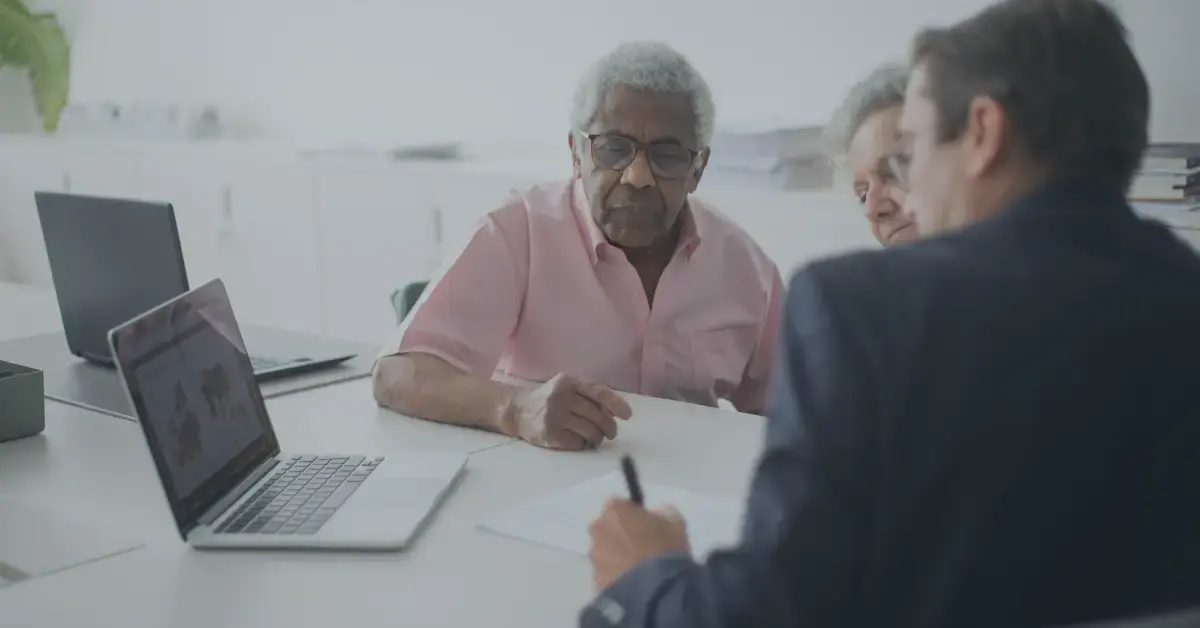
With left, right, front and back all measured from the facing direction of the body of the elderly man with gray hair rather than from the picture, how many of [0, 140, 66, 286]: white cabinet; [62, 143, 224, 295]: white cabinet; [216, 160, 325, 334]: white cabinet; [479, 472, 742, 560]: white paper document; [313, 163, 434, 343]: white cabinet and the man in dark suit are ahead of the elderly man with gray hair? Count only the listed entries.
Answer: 2

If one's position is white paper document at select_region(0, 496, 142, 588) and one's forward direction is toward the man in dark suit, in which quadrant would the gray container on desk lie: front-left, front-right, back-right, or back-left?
back-left

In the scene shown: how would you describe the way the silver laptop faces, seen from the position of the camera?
facing to the right of the viewer

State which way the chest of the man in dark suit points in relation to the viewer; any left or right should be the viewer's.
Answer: facing away from the viewer and to the left of the viewer

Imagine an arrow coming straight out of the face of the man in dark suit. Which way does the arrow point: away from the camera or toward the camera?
away from the camera

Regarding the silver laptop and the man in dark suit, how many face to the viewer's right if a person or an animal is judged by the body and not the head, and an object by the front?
1

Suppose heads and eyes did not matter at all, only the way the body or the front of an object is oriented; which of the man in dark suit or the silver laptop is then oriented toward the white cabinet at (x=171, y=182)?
the man in dark suit

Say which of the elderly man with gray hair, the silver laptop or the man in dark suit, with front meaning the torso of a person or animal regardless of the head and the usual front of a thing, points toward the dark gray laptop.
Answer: the man in dark suit
